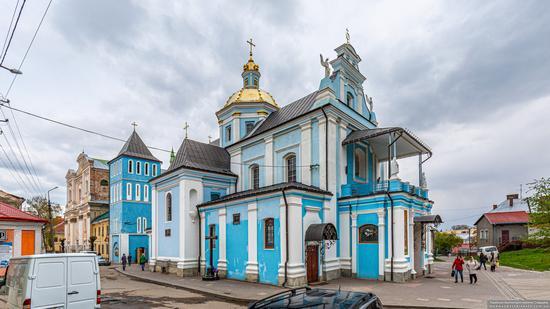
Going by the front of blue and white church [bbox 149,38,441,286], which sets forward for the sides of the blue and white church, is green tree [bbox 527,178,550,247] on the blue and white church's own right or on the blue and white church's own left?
on the blue and white church's own left

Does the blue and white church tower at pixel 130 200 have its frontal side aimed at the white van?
yes

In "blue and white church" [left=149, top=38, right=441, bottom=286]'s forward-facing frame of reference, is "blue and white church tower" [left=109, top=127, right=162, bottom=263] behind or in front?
behind

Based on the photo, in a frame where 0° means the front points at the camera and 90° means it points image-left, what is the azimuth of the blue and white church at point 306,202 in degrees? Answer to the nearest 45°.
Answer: approximately 315°

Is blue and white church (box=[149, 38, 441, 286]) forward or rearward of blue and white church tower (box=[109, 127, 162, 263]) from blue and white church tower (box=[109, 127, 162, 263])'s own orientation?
forward

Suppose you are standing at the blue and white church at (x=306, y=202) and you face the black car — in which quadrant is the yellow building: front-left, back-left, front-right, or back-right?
back-right

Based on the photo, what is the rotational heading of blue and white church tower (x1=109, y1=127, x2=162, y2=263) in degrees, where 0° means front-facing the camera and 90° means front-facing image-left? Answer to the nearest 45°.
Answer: approximately 0°

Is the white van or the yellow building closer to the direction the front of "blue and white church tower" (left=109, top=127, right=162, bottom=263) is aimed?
the white van

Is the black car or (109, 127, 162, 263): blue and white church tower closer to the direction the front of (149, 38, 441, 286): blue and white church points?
the black car
